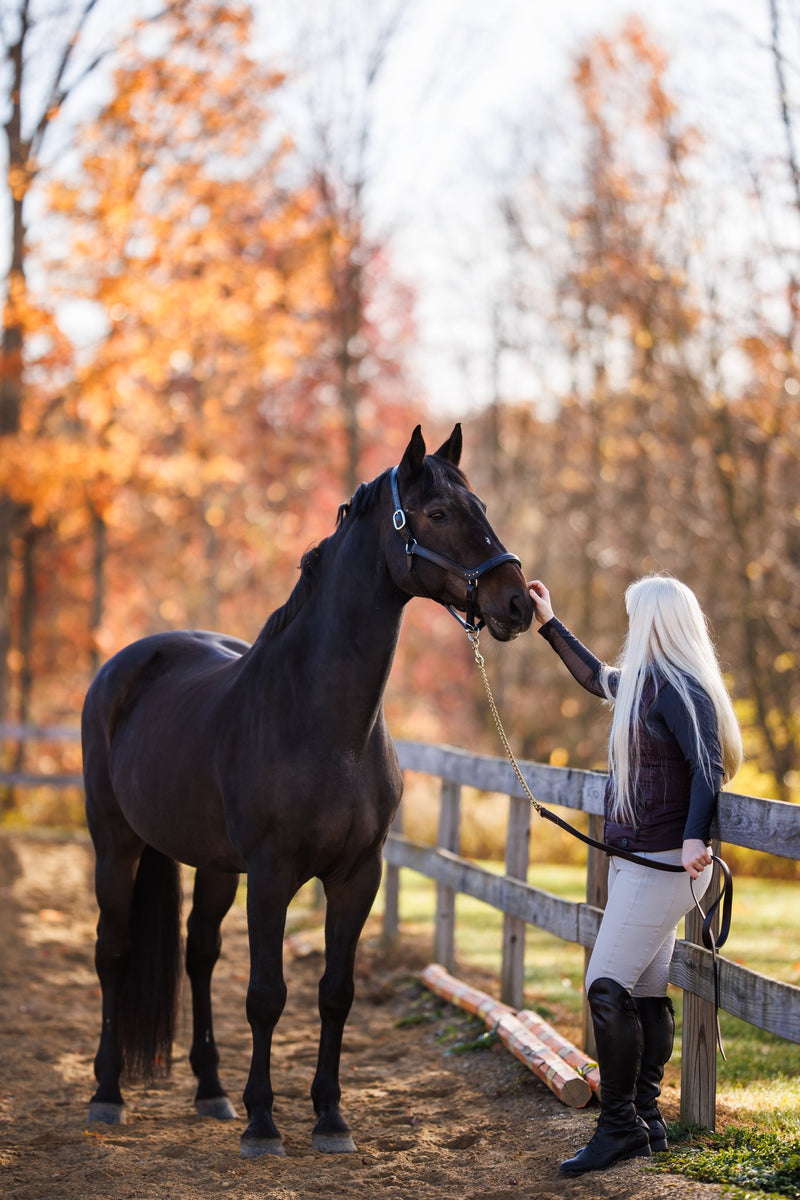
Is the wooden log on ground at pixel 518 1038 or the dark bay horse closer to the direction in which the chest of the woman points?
the dark bay horse

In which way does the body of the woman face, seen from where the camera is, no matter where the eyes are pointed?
to the viewer's left

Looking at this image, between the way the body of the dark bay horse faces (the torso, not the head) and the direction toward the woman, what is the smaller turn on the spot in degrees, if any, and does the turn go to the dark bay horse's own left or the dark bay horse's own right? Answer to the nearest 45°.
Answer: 0° — it already faces them

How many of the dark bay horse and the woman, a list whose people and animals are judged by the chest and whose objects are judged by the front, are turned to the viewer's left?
1

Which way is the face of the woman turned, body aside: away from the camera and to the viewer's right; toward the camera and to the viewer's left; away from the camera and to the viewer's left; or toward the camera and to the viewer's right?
away from the camera and to the viewer's left

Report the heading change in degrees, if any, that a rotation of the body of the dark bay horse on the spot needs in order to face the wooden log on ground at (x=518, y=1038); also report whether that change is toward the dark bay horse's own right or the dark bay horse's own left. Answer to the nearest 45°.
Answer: approximately 90° to the dark bay horse's own left

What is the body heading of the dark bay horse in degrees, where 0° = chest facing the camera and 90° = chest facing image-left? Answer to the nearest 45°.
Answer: approximately 315°
